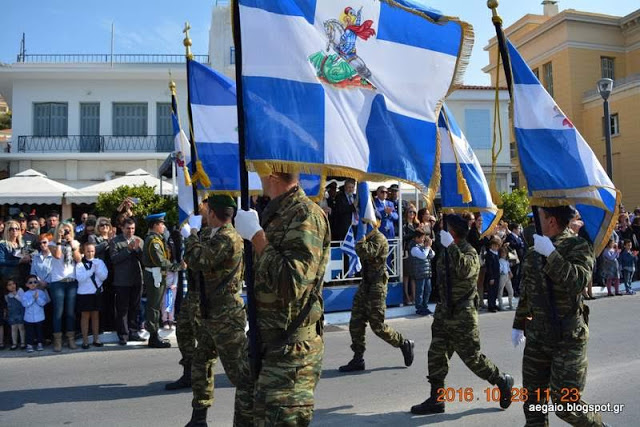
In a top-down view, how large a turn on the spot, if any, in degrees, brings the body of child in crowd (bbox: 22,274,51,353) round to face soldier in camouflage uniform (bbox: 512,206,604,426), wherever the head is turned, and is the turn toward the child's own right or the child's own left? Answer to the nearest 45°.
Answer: approximately 45° to the child's own left

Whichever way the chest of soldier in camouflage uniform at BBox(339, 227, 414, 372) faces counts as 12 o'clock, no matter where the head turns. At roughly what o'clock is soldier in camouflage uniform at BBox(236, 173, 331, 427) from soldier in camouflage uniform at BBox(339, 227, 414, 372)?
soldier in camouflage uniform at BBox(236, 173, 331, 427) is roughly at 9 o'clock from soldier in camouflage uniform at BBox(339, 227, 414, 372).

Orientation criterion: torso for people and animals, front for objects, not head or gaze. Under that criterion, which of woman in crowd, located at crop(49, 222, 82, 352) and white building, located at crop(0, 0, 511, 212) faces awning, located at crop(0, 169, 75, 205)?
the white building

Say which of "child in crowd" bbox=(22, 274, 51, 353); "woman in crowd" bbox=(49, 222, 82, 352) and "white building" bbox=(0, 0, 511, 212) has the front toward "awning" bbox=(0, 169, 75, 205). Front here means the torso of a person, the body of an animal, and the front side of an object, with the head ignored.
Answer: the white building

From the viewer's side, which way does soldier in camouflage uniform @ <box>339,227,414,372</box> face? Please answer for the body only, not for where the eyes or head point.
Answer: to the viewer's left

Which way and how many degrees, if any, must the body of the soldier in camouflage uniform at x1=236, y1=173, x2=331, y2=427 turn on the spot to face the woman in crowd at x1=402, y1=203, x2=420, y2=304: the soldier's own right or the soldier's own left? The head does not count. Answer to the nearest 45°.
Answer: approximately 90° to the soldier's own right

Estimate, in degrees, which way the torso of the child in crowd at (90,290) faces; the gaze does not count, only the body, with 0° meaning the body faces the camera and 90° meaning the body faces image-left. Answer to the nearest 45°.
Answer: approximately 0°
